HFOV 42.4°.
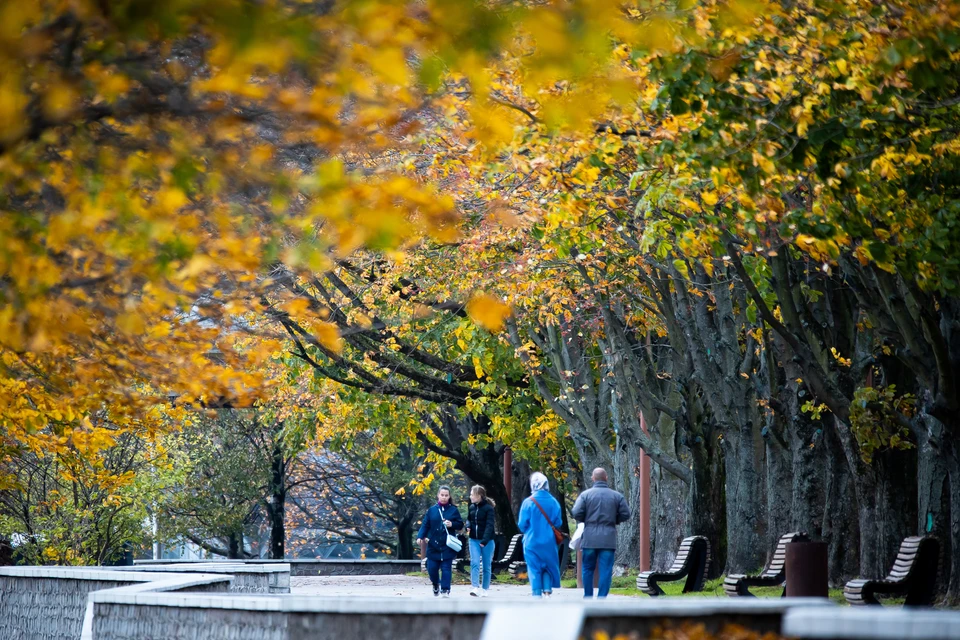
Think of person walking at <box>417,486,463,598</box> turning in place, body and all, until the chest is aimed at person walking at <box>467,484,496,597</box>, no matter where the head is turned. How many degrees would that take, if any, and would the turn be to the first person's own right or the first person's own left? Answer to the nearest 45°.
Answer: approximately 135° to the first person's own left

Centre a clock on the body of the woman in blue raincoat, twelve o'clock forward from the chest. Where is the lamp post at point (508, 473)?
The lamp post is roughly at 12 o'clock from the woman in blue raincoat.

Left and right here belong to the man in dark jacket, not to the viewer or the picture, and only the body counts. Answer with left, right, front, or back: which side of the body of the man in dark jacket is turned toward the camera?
back

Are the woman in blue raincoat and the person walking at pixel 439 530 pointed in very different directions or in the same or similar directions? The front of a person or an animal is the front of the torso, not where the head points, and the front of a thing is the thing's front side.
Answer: very different directions

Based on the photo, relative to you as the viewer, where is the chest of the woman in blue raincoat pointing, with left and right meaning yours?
facing away from the viewer

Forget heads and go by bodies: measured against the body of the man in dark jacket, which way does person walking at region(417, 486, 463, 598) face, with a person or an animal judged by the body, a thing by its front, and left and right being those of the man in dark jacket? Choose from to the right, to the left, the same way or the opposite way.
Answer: the opposite way

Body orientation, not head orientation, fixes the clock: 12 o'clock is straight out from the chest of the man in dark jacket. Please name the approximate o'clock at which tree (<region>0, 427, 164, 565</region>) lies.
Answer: The tree is roughly at 10 o'clock from the man in dark jacket.

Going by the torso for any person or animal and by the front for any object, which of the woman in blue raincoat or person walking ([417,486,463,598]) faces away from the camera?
the woman in blue raincoat

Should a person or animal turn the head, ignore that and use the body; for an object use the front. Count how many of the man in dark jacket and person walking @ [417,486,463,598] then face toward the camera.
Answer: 1

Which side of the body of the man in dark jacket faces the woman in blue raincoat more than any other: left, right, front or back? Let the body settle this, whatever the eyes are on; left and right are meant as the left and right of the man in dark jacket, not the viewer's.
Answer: left

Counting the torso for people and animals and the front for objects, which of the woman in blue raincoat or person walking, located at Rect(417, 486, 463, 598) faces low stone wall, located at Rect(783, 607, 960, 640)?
the person walking

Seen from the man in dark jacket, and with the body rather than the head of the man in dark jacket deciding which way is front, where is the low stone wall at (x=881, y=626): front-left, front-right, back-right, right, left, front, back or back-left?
back

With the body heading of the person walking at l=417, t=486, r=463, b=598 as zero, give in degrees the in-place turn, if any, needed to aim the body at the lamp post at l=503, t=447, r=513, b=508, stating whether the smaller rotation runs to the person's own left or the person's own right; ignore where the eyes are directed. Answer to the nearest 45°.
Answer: approximately 180°

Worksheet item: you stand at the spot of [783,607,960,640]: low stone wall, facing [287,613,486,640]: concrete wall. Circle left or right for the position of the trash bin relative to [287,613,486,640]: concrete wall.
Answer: right

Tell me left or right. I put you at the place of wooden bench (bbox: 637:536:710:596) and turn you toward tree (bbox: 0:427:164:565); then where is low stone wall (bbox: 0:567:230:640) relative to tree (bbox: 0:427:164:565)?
left
